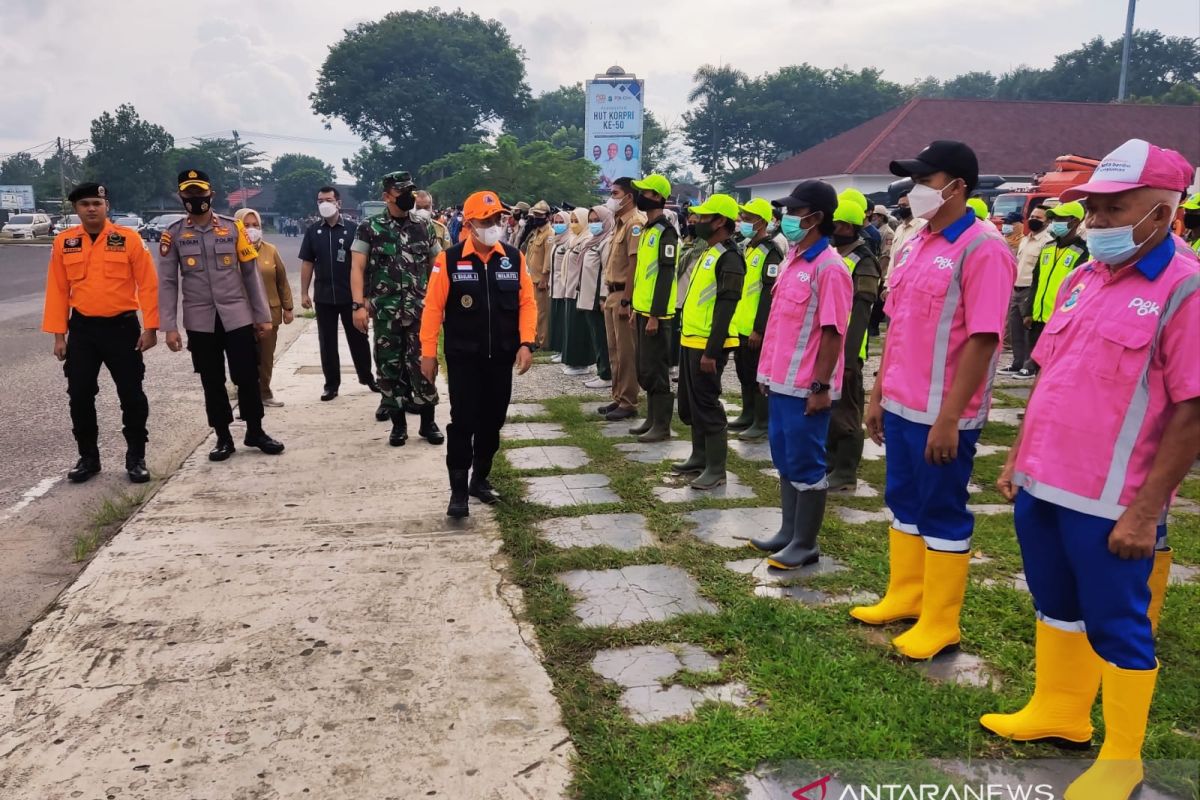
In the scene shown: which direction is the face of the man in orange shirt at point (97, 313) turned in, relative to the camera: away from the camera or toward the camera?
toward the camera

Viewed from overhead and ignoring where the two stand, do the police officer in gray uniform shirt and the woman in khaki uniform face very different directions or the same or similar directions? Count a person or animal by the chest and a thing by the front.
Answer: same or similar directions

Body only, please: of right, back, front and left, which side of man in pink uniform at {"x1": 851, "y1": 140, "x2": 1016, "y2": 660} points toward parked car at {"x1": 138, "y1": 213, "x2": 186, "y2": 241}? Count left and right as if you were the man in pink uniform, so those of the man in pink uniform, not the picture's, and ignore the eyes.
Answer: right

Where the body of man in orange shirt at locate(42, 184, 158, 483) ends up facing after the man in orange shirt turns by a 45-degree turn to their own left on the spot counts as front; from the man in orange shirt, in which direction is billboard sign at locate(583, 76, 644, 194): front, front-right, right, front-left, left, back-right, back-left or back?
left

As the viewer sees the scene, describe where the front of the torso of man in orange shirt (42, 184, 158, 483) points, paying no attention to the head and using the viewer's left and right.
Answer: facing the viewer

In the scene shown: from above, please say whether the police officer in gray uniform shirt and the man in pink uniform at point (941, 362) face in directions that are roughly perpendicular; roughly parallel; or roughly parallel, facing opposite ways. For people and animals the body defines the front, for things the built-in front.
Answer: roughly perpendicular

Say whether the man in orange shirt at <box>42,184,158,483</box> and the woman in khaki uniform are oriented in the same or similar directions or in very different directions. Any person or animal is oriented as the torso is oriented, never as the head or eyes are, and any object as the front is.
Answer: same or similar directions

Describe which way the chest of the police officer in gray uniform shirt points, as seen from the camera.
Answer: toward the camera

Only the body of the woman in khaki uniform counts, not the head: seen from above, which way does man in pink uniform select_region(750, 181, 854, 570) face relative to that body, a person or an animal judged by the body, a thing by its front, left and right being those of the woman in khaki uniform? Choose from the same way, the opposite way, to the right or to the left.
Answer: to the right

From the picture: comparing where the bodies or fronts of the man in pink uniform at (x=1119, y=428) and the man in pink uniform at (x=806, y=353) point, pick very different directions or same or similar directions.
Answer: same or similar directions

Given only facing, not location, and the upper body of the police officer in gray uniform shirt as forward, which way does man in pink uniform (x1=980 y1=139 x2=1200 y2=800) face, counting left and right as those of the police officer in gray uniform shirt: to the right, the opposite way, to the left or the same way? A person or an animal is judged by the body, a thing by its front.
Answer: to the right

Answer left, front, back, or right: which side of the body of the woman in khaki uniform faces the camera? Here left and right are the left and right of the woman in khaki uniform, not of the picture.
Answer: front

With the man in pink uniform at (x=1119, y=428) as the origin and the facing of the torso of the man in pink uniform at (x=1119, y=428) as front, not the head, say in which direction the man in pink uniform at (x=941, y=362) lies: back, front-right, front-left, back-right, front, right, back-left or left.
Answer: right
